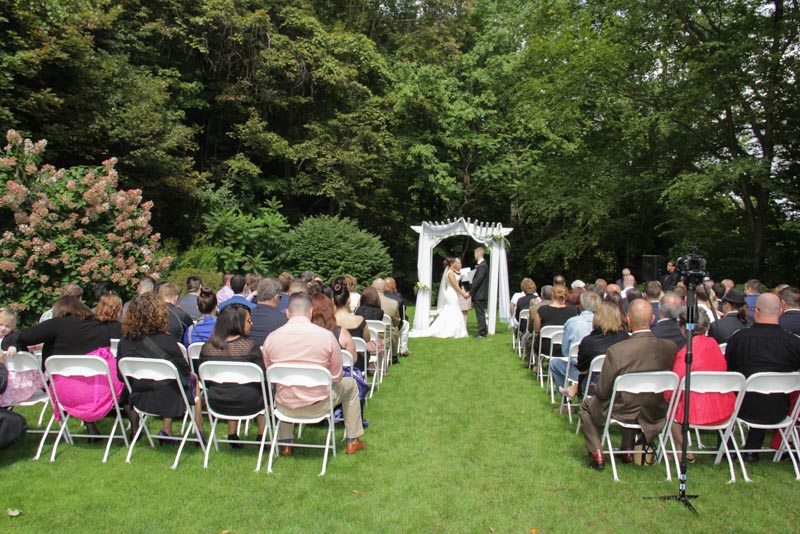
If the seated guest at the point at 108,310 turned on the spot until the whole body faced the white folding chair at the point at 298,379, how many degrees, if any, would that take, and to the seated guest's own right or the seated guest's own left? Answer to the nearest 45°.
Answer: approximately 90° to the seated guest's own right

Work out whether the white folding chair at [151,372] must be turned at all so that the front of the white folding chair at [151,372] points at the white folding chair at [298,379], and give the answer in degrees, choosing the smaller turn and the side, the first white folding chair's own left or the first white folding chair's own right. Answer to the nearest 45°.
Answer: approximately 90° to the first white folding chair's own right

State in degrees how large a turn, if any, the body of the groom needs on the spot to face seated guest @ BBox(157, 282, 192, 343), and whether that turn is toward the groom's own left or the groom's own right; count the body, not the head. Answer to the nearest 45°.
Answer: approximately 45° to the groom's own left

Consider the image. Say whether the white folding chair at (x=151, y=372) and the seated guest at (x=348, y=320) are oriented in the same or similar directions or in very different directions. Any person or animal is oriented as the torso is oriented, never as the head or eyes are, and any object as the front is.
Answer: same or similar directions

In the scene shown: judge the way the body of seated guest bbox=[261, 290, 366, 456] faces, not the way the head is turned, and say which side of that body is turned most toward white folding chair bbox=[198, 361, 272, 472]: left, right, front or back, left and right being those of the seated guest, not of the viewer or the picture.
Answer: left

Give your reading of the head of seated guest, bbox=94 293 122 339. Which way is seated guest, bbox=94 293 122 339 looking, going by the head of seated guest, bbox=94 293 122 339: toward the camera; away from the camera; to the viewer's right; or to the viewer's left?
away from the camera

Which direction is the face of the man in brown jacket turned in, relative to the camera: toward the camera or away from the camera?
away from the camera

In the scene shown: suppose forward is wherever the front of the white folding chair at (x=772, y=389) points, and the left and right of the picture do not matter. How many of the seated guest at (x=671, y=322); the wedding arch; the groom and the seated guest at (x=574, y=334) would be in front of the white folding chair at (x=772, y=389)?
4

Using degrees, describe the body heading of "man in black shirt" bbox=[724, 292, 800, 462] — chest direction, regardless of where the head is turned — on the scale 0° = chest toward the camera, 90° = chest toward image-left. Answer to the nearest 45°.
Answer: approximately 180°

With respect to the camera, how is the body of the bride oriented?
to the viewer's right

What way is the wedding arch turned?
toward the camera

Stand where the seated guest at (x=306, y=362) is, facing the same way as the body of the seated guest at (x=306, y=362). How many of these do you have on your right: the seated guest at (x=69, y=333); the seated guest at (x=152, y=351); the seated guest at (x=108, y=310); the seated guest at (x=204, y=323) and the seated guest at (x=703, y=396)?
1

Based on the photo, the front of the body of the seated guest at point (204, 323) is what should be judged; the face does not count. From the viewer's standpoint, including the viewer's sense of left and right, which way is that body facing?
facing away from the viewer and to the right of the viewer

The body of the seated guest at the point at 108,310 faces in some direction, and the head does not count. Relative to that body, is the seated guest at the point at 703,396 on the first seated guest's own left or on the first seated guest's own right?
on the first seated guest's own right

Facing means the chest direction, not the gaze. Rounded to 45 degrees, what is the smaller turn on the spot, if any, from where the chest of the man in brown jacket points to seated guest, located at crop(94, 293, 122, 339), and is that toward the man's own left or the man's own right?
approximately 90° to the man's own left

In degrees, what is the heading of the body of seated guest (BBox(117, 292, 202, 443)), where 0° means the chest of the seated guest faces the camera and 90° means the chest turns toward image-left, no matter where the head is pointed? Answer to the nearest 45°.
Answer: approximately 180°

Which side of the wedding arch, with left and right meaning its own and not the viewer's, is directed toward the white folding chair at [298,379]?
front

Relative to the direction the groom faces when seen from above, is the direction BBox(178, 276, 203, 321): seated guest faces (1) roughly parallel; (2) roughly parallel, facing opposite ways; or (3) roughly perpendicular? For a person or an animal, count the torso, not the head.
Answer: roughly perpendicular
